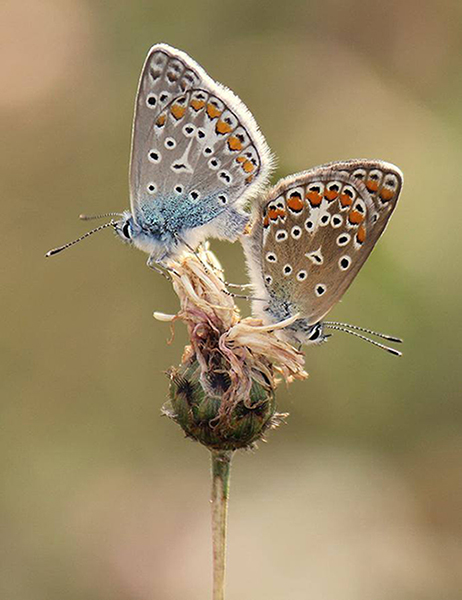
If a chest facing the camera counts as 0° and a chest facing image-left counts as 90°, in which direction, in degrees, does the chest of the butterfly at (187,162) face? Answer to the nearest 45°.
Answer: approximately 90°

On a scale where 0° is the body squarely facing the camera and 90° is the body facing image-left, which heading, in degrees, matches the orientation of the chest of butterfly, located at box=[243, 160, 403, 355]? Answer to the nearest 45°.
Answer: approximately 270°

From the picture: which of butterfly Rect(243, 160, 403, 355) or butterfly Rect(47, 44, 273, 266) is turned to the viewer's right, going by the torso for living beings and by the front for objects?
butterfly Rect(243, 160, 403, 355)

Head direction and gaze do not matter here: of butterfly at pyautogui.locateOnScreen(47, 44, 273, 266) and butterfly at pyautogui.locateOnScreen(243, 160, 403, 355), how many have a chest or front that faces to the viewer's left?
1

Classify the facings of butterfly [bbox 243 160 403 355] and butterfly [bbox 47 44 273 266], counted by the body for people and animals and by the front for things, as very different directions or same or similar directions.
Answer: very different directions
